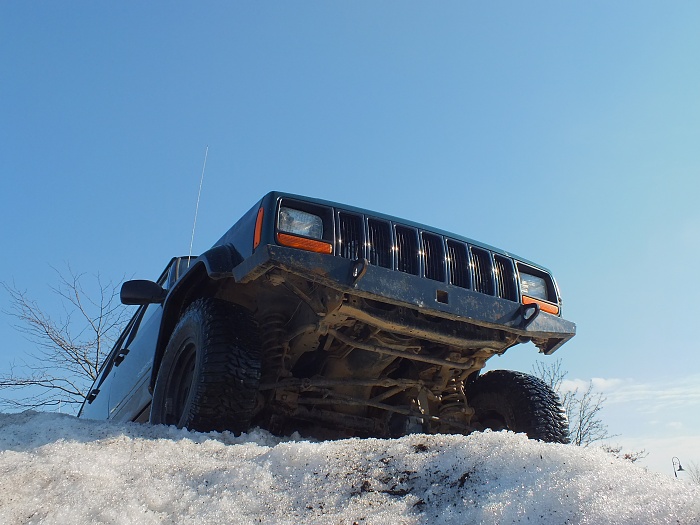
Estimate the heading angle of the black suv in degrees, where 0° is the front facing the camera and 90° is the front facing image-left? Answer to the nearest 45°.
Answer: approximately 315°
